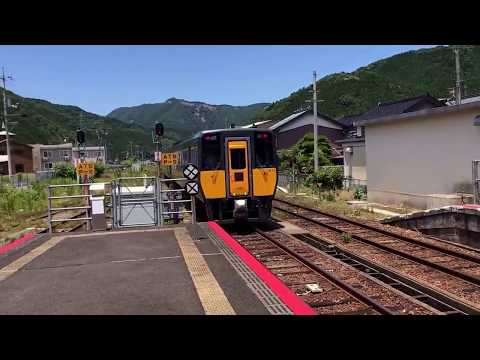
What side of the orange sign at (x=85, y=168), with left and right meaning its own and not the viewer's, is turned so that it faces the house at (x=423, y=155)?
left

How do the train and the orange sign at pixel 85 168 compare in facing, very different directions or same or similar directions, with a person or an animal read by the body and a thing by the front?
same or similar directions

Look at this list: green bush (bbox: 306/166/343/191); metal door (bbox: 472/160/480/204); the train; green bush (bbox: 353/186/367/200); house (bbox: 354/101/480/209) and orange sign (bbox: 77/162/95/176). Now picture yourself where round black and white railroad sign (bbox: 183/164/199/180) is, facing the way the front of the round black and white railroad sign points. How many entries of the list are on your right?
1

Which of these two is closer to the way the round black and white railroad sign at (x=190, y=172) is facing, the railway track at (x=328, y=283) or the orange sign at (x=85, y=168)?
the railway track

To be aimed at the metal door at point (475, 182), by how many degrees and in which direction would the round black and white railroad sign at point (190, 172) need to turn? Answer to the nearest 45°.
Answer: approximately 90° to its left

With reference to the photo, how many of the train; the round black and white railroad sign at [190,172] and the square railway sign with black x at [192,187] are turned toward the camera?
3

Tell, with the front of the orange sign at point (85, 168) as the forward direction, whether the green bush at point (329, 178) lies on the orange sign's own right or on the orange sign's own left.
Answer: on the orange sign's own left

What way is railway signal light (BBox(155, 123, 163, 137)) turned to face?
toward the camera

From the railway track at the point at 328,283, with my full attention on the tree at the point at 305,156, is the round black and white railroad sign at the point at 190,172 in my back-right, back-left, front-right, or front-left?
front-left

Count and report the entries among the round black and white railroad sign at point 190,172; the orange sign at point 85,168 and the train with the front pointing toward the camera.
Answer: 3

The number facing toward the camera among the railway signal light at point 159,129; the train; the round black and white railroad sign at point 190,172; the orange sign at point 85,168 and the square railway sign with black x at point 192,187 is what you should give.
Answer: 5

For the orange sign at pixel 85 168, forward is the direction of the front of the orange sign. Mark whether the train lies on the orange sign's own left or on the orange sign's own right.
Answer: on the orange sign's own left

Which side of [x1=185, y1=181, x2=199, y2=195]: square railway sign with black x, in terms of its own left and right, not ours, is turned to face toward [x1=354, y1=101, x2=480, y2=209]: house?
left

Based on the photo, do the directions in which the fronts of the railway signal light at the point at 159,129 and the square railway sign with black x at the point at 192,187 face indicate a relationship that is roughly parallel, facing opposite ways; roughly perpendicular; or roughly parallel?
roughly parallel
